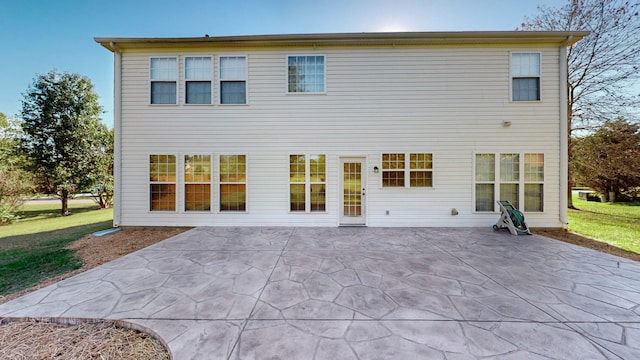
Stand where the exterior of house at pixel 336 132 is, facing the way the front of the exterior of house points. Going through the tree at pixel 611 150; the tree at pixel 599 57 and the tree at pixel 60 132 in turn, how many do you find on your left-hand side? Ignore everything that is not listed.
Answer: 1

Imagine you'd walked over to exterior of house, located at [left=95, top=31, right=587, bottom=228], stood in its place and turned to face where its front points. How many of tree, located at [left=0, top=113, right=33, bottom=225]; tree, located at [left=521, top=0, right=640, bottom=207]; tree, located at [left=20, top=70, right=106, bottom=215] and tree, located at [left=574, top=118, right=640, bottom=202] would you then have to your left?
2

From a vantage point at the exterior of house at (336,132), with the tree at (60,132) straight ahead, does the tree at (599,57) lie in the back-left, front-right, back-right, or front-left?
back-right

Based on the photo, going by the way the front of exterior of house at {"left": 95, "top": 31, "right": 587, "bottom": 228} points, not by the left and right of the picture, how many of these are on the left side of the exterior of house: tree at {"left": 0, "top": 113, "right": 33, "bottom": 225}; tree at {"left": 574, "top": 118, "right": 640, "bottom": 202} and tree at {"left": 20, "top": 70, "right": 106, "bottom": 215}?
2

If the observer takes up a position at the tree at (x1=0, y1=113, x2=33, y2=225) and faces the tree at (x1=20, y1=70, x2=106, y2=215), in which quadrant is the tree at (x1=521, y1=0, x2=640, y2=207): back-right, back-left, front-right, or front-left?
front-right

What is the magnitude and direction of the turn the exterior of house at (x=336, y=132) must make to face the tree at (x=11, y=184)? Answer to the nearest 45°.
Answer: approximately 90° to its right
